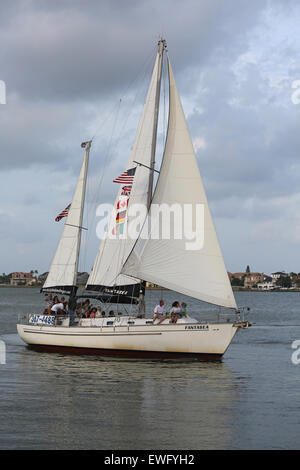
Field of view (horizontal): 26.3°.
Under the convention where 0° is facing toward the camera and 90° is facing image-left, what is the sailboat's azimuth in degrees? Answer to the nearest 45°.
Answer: approximately 270°

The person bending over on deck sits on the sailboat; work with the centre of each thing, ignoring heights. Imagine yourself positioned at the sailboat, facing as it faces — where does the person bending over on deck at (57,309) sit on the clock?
The person bending over on deck is roughly at 7 o'clock from the sailboat.
